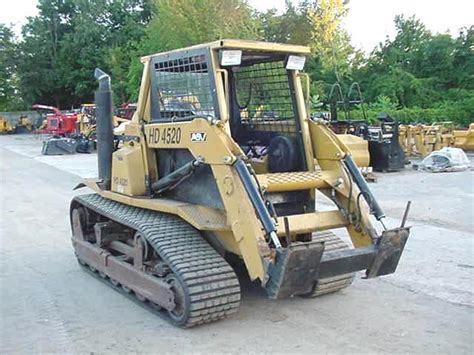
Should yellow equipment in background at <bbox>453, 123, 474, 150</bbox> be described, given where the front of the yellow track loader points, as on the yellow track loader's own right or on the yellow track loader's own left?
on the yellow track loader's own left

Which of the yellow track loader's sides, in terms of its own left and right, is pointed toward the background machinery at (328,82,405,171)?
left

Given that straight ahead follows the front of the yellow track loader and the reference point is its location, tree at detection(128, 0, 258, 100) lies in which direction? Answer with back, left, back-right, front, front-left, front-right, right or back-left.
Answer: back-left

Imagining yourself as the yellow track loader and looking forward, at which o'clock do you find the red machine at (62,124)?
The red machine is roughly at 7 o'clock from the yellow track loader.

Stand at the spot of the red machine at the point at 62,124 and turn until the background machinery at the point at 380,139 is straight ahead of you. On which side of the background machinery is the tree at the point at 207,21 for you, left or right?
left

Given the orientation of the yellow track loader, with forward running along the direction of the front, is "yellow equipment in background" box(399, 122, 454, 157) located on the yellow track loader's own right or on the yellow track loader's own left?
on the yellow track loader's own left

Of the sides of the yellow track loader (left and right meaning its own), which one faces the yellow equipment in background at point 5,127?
back

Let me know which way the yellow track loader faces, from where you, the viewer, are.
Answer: facing the viewer and to the right of the viewer

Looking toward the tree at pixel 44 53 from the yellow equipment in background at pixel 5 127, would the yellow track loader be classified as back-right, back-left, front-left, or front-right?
back-right

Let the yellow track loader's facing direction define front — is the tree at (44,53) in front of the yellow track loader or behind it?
behind
